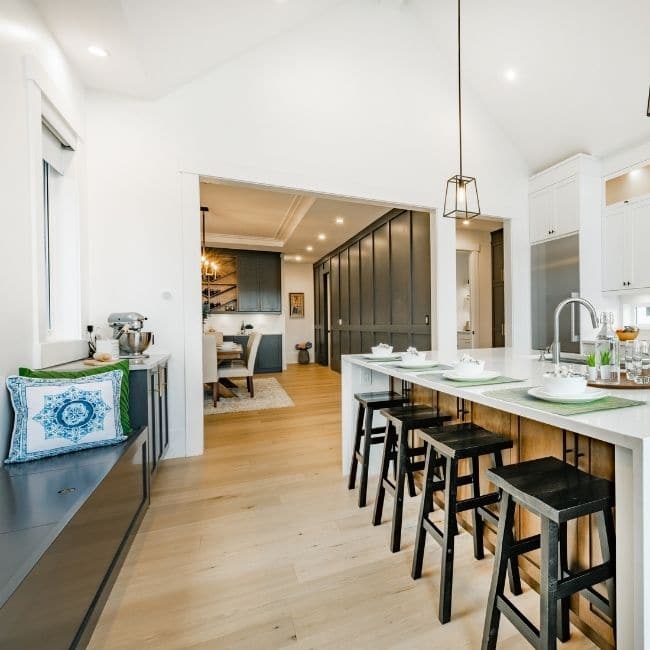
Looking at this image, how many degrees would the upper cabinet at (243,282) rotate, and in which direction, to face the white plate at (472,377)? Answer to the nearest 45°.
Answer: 0° — it already faces it

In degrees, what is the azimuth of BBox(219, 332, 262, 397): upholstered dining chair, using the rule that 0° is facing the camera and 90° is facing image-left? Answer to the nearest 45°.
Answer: approximately 90°

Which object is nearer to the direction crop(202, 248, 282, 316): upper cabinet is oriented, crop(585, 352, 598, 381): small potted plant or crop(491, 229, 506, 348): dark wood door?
the small potted plant

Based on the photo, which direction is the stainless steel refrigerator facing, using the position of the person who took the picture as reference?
facing the viewer and to the left of the viewer

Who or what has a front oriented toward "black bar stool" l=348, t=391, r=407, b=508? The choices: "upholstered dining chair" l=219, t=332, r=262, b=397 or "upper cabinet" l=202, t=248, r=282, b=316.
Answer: the upper cabinet

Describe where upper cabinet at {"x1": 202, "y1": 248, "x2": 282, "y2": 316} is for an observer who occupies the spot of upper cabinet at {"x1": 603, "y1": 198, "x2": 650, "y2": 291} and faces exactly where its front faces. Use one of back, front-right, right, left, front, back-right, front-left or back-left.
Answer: front-right

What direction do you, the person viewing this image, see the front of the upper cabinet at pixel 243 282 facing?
facing the viewer

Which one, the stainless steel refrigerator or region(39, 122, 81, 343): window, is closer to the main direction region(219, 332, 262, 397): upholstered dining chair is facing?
the window

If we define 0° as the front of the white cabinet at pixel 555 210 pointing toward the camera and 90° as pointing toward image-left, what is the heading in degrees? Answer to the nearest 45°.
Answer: approximately 45°

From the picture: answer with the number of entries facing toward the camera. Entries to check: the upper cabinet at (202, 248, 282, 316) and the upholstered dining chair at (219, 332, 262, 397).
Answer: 1

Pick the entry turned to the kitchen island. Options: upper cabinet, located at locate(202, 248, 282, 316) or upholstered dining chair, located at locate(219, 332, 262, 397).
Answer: the upper cabinet

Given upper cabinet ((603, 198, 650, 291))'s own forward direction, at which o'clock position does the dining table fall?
The dining table is roughly at 1 o'clock from the upper cabinet.

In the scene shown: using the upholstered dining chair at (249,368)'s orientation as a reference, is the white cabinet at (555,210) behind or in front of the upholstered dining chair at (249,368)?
behind
